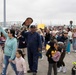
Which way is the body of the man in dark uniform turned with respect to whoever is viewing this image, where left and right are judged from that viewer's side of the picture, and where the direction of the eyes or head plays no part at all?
facing the viewer

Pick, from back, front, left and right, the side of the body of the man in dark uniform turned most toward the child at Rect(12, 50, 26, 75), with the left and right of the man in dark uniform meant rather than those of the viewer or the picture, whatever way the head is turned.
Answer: front

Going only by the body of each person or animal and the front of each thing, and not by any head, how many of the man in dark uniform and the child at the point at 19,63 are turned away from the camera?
0

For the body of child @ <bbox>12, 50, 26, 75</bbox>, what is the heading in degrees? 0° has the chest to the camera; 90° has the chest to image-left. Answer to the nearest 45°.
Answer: approximately 45°

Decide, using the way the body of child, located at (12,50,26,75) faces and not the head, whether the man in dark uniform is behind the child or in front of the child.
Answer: behind
